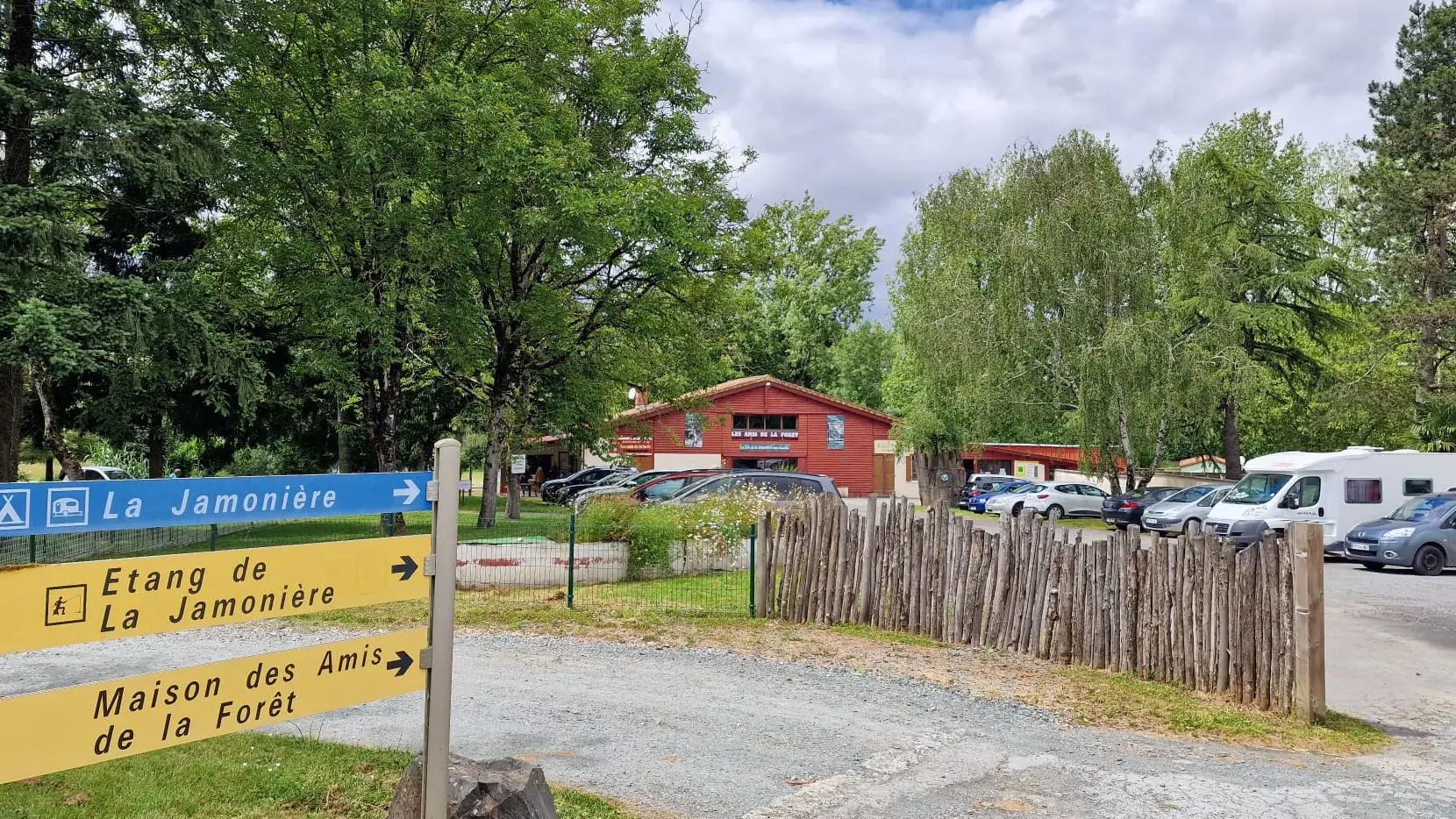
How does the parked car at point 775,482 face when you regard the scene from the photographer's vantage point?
facing to the left of the viewer

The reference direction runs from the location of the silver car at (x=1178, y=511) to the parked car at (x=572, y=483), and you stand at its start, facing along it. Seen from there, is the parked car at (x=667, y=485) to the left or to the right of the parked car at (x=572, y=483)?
left

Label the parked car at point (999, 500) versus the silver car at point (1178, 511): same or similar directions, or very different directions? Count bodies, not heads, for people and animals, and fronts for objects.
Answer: same or similar directions

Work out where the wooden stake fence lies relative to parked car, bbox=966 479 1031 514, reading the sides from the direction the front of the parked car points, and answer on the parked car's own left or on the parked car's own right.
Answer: on the parked car's own left

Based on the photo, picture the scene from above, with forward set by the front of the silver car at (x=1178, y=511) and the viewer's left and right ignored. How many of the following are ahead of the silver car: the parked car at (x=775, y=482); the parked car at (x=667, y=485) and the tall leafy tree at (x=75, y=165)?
3

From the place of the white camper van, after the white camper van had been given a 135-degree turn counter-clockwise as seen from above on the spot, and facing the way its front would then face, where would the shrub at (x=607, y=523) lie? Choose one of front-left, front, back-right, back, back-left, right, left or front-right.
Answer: back-right

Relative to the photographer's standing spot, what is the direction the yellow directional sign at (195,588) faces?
facing the viewer and to the right of the viewer

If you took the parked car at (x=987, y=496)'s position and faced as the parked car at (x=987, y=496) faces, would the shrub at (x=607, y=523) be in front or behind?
in front

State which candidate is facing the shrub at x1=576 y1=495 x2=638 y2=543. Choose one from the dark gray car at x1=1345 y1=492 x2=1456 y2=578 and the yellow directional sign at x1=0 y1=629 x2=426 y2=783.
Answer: the dark gray car

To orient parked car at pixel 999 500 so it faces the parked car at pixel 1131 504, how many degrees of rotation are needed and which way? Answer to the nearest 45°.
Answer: approximately 90° to its left

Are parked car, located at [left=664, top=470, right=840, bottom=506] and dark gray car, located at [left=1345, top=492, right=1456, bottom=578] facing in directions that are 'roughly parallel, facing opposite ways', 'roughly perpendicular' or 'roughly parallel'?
roughly parallel

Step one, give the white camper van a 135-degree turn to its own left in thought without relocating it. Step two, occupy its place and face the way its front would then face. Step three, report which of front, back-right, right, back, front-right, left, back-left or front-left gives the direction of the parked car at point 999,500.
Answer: back-left

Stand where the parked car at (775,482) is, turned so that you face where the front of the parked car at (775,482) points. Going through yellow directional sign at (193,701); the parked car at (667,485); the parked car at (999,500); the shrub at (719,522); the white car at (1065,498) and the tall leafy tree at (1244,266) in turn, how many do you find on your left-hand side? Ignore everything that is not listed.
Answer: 2

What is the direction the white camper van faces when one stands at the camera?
facing the viewer and to the left of the viewer
